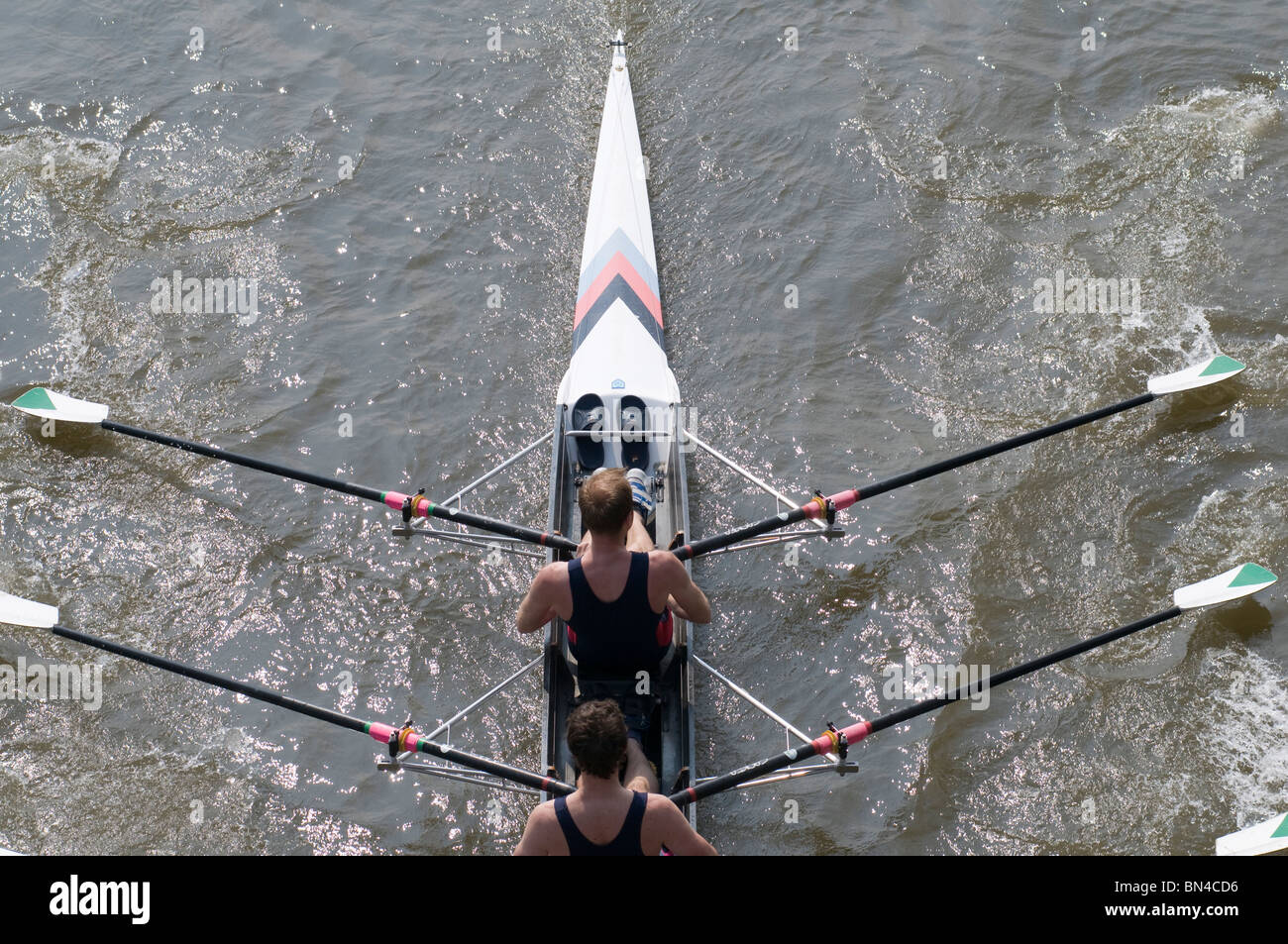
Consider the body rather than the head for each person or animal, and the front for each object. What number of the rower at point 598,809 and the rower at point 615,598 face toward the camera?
0

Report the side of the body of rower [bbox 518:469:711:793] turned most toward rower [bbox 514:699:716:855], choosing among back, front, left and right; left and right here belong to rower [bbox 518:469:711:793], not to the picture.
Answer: back

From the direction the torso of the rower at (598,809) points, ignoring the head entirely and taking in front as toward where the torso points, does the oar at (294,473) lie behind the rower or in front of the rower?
in front

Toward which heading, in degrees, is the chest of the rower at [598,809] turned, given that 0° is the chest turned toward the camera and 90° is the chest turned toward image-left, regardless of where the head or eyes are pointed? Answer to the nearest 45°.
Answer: approximately 180°

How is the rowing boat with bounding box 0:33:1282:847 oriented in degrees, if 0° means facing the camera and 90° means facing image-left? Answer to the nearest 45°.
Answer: approximately 0°

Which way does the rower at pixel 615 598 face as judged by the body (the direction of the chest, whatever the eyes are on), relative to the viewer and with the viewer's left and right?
facing away from the viewer

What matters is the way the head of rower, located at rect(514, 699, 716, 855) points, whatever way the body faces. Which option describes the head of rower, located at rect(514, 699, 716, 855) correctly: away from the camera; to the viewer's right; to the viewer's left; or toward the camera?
away from the camera

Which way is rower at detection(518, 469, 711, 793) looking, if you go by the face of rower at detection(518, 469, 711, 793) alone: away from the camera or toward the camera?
away from the camera
